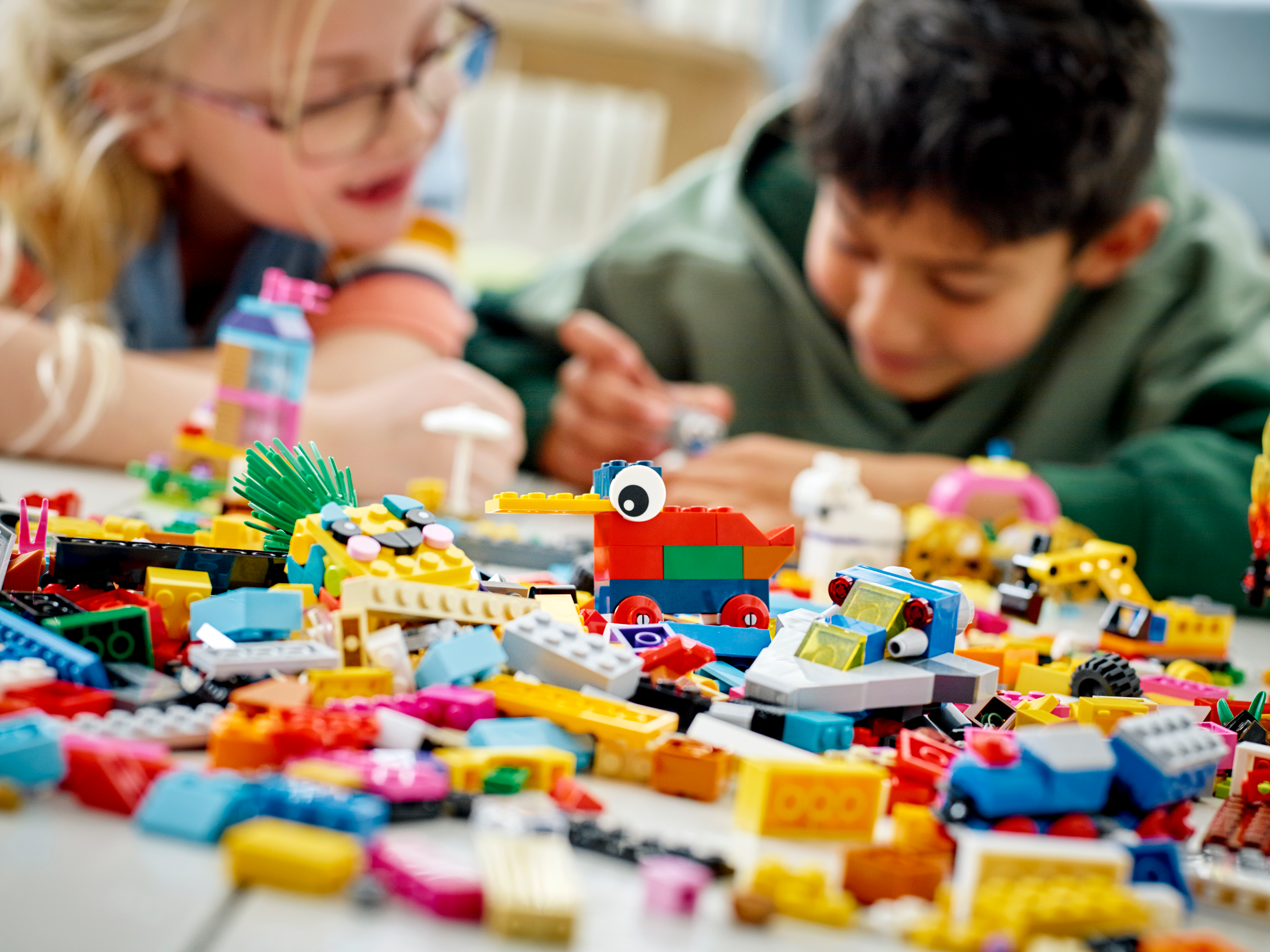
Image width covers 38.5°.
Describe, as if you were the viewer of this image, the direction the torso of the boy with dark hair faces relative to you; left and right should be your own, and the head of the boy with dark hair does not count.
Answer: facing the viewer and to the left of the viewer

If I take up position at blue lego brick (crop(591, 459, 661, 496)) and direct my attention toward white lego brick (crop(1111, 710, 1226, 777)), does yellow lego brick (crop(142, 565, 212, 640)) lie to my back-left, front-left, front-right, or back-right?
back-right

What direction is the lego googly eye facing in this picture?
toward the camera

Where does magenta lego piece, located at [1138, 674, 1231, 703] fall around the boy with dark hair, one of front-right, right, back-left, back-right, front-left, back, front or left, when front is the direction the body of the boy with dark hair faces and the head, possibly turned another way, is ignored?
front-left

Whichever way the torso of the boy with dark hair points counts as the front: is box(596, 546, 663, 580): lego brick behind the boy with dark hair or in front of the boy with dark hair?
in front

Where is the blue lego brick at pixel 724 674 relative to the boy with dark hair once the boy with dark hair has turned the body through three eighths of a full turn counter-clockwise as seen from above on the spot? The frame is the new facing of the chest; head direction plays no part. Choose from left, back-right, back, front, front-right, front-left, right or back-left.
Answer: right

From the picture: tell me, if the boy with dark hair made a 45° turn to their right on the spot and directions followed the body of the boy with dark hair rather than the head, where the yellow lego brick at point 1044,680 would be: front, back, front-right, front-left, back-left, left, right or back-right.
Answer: left
